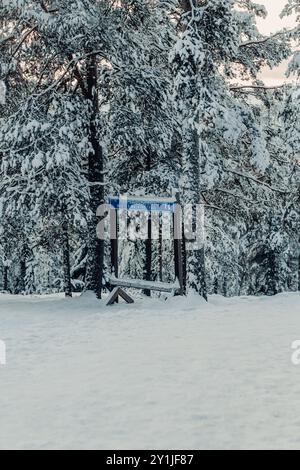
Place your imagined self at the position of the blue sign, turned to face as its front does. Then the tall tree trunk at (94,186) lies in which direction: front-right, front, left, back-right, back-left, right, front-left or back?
back-right

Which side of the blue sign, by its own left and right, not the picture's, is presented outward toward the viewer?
front
